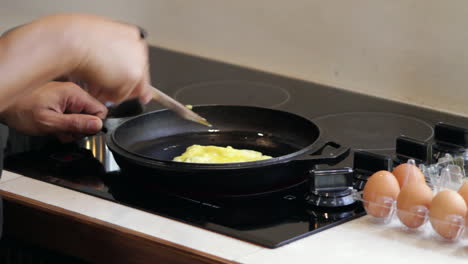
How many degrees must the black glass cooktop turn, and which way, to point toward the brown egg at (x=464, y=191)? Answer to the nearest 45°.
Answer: approximately 90° to its left

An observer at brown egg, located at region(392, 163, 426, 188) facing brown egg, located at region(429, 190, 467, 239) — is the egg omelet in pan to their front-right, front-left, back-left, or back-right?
back-right

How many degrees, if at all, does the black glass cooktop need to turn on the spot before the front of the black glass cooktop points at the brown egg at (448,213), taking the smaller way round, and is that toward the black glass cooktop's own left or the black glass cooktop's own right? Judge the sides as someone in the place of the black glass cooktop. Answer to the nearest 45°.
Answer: approximately 90° to the black glass cooktop's own left

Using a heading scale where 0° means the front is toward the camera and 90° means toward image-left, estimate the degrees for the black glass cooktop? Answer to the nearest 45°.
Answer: approximately 45°
